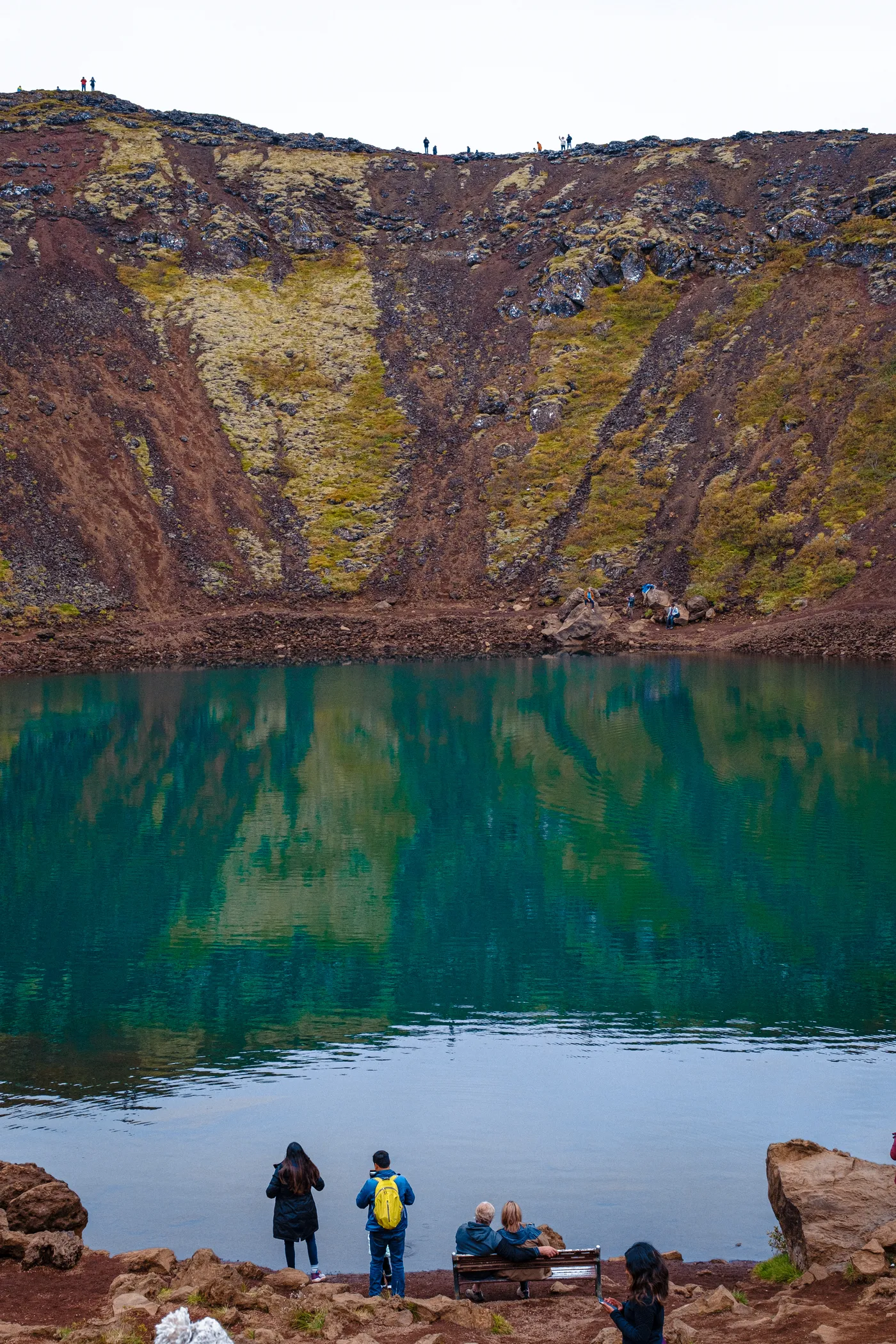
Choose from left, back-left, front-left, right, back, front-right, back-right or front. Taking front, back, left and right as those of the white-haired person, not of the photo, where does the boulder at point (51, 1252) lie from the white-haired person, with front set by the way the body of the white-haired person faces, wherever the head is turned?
left

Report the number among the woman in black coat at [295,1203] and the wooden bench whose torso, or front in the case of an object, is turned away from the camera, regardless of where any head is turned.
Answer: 2

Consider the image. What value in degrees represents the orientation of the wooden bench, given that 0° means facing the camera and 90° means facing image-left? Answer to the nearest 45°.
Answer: approximately 180°

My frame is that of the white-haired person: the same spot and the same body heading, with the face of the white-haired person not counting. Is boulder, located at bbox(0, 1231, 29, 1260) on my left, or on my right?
on my left

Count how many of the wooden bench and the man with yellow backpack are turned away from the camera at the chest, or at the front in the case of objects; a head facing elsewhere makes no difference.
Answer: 2

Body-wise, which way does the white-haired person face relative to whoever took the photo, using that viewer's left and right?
facing away from the viewer

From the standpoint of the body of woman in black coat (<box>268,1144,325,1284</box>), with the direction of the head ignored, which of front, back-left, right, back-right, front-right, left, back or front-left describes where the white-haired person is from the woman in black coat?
back-right

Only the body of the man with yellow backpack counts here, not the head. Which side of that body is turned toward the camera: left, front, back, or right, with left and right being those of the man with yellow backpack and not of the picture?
back

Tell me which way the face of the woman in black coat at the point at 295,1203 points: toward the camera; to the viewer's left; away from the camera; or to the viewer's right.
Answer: away from the camera

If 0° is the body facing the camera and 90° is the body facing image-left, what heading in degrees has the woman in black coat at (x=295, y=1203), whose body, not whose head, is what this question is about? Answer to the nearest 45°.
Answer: approximately 180°
